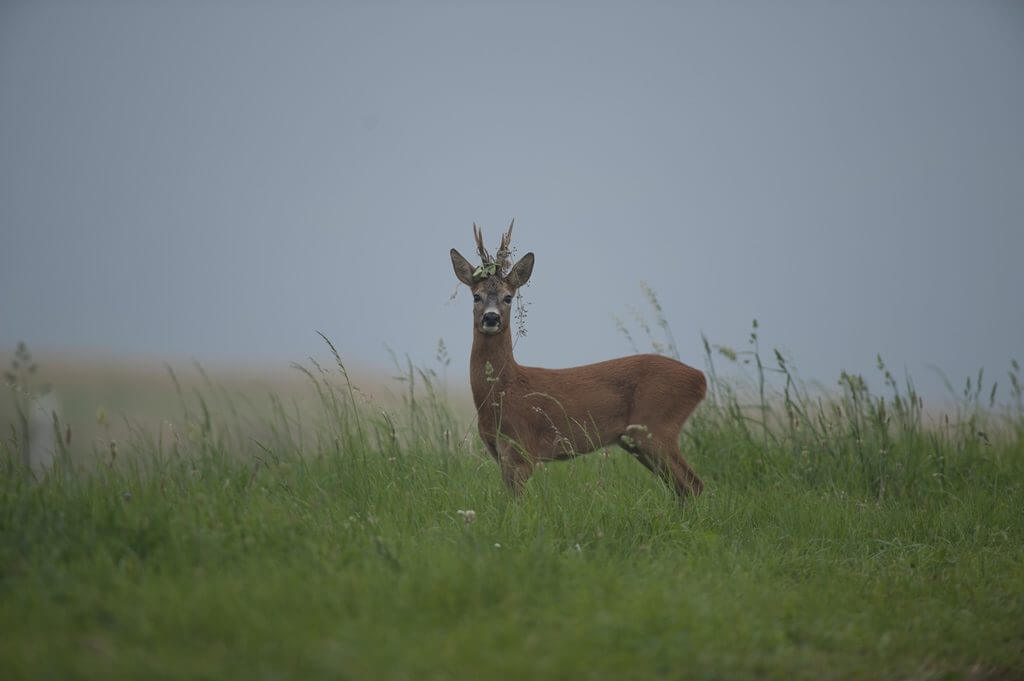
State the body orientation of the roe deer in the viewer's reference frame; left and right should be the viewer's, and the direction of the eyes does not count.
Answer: facing to the left of the viewer
